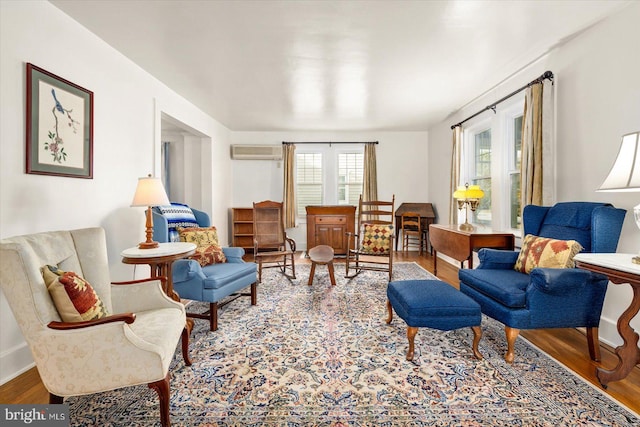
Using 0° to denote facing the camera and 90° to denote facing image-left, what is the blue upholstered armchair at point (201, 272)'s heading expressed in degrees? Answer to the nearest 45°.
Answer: approximately 315°

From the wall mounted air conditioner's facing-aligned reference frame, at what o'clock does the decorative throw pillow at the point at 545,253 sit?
The decorative throw pillow is roughly at 11 o'clock from the wall mounted air conditioner.

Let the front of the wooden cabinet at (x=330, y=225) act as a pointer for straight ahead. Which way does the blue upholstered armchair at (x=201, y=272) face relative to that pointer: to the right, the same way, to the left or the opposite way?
to the left

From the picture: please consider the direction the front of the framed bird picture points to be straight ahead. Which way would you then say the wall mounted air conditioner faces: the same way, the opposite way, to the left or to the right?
to the right

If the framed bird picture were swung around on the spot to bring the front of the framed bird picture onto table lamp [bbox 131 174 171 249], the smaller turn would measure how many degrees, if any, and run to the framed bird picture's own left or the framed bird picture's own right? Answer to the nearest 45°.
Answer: approximately 45° to the framed bird picture's own left

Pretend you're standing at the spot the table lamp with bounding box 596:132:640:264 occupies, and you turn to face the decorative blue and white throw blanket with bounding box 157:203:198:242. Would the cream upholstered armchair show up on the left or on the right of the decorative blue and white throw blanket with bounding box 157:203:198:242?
left

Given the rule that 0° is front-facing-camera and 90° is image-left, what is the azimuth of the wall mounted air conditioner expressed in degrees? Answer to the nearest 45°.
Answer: approximately 0°

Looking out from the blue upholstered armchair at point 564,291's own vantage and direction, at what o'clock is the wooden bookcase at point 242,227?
The wooden bookcase is roughly at 2 o'clock from the blue upholstered armchair.

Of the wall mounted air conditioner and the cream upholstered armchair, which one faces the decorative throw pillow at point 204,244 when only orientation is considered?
the wall mounted air conditioner
